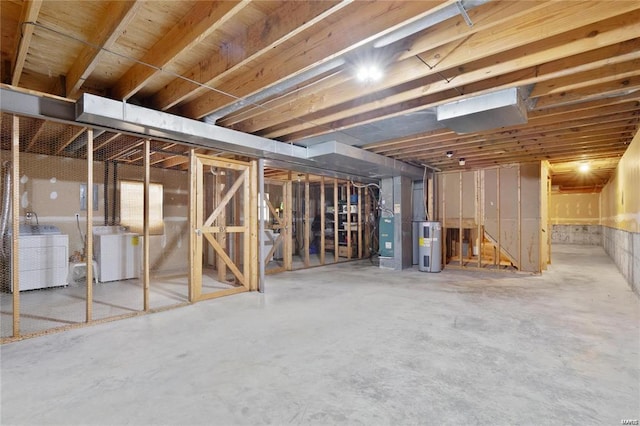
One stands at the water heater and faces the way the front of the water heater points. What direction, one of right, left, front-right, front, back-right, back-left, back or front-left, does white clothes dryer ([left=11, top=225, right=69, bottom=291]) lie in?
front-right

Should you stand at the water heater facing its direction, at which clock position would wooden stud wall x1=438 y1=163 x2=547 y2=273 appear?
The wooden stud wall is roughly at 8 o'clock from the water heater.

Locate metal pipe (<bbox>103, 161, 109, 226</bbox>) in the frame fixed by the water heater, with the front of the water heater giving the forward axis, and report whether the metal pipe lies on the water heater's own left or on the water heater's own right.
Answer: on the water heater's own right

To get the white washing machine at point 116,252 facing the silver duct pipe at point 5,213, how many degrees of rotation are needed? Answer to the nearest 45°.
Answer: approximately 45° to its right

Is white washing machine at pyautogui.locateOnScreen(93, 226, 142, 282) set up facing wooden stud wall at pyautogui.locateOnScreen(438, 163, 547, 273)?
no

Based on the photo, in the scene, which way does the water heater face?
toward the camera

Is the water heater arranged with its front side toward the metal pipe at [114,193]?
no

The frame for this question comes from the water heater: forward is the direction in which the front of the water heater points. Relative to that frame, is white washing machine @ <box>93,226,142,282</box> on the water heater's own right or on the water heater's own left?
on the water heater's own right

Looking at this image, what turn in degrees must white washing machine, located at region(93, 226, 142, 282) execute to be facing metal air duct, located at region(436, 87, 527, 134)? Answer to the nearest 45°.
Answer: approximately 45° to its left

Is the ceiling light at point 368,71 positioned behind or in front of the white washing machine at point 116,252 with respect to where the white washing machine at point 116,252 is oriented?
in front

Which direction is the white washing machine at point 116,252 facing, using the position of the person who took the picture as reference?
facing the viewer

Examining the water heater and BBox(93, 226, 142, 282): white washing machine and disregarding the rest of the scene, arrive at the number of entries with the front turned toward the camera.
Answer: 2

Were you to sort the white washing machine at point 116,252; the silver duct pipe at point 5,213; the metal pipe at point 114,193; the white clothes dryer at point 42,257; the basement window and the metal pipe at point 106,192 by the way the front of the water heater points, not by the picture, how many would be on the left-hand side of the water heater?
0
